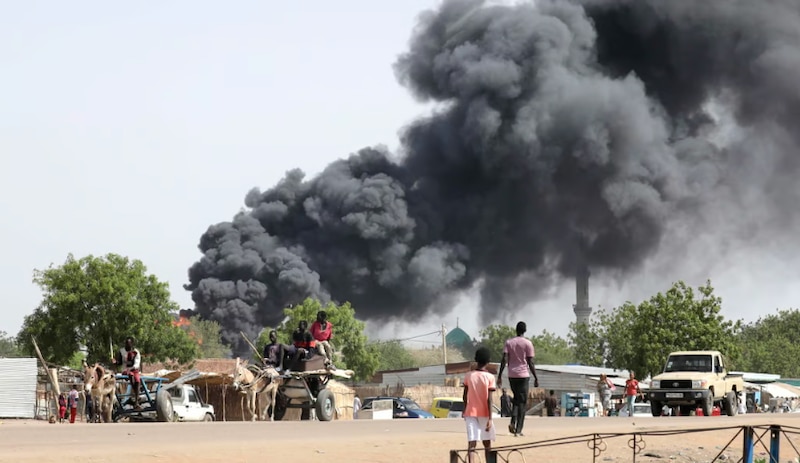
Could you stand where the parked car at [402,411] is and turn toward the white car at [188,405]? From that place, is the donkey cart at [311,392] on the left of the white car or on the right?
left

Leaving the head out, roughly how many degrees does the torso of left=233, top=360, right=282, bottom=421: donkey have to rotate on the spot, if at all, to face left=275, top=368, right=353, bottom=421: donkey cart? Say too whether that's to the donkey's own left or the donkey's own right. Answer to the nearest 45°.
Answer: approximately 135° to the donkey's own left

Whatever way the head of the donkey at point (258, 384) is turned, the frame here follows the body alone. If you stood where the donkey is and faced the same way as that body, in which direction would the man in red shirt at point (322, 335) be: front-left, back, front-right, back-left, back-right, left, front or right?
back-left

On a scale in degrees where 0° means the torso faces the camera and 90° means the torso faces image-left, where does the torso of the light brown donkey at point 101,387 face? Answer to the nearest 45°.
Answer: approximately 45°

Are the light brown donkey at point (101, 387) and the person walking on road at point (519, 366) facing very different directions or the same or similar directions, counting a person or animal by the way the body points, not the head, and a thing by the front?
very different directions

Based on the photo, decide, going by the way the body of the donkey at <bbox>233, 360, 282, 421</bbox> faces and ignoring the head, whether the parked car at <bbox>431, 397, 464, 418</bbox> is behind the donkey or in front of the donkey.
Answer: behind

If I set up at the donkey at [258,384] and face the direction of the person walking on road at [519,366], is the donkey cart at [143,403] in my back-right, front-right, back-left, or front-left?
back-right

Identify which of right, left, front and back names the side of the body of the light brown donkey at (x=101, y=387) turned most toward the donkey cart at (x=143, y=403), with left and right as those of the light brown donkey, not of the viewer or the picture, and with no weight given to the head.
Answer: back
